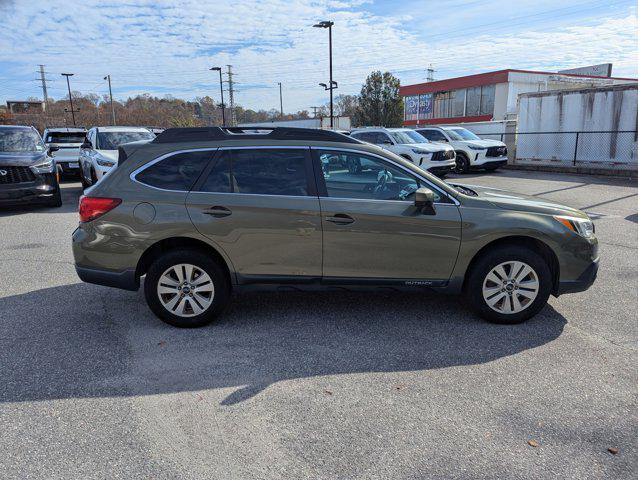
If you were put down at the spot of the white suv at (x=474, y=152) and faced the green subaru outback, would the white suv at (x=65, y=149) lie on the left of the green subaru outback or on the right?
right

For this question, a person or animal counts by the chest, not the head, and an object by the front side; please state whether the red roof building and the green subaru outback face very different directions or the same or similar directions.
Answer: very different directions

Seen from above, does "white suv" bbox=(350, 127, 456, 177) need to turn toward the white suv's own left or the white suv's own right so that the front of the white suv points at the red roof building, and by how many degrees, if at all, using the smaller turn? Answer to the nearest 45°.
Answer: approximately 135° to the white suv's own left

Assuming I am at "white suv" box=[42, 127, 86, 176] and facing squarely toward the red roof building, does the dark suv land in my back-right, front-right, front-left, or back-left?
back-right

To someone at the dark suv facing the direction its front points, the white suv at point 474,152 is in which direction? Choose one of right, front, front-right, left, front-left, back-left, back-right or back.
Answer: left

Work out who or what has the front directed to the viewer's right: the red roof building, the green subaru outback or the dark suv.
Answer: the green subaru outback

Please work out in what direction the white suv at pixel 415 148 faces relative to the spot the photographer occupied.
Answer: facing the viewer and to the right of the viewer

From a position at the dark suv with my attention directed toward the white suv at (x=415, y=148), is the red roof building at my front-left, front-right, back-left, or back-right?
front-left

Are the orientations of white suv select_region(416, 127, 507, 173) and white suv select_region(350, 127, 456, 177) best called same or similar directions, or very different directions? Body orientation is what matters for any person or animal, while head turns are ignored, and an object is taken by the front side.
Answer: same or similar directions

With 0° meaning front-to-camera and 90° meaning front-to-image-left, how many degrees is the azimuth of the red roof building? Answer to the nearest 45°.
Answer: approximately 45°

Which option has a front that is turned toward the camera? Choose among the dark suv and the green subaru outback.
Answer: the dark suv

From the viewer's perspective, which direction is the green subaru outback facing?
to the viewer's right

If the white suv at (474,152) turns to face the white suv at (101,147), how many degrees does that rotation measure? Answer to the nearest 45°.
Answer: approximately 90° to its right

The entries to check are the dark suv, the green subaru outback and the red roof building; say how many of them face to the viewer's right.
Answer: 1

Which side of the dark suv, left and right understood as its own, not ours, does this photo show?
front

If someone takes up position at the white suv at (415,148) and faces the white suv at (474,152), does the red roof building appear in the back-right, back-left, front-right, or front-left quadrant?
front-left

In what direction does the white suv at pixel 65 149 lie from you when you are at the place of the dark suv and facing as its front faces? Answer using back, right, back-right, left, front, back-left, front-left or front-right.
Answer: back

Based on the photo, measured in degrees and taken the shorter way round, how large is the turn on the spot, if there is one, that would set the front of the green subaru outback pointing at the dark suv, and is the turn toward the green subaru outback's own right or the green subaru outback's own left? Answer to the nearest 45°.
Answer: approximately 135° to the green subaru outback's own left

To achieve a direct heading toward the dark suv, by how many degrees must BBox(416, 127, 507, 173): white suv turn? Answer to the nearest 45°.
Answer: approximately 90° to its right

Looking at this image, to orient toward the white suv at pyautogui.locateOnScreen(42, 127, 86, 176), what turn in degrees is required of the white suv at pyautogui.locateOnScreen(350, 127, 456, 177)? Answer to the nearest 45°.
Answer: approximately 135° to its right
